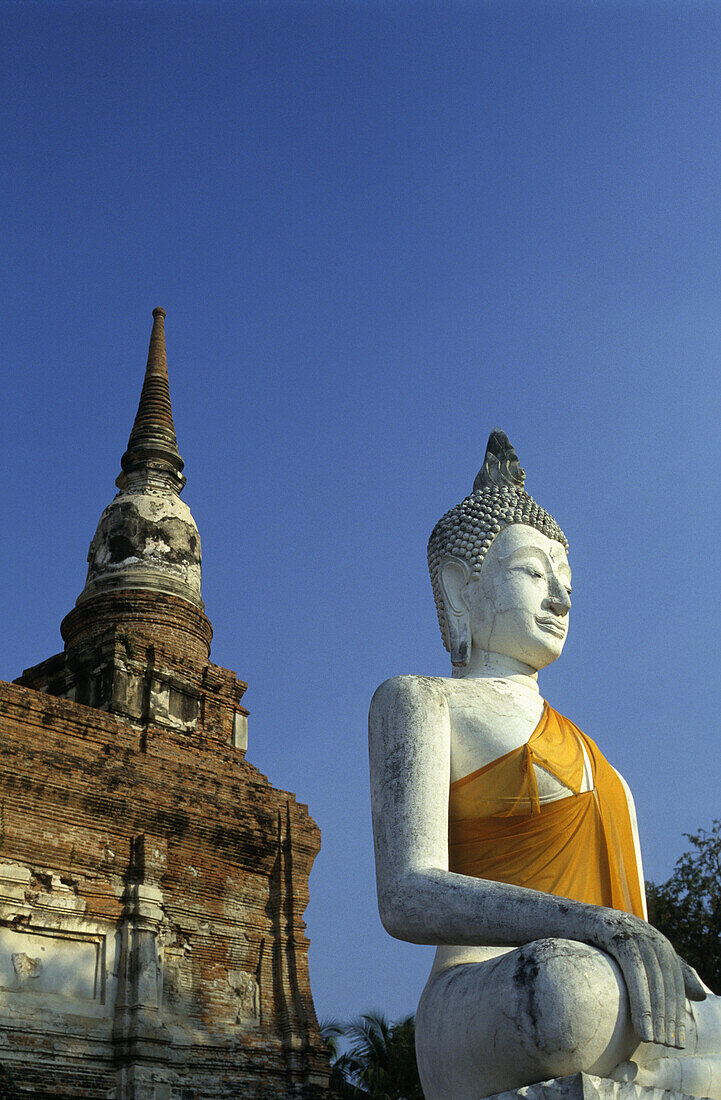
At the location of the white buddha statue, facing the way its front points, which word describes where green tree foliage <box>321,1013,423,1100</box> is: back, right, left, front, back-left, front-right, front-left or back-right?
back-left

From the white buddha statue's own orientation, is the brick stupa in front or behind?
behind

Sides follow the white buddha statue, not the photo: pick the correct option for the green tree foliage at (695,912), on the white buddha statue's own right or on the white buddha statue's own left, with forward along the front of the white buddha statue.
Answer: on the white buddha statue's own left

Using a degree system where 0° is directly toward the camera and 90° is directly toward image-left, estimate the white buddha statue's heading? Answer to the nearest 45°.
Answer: approximately 315°
